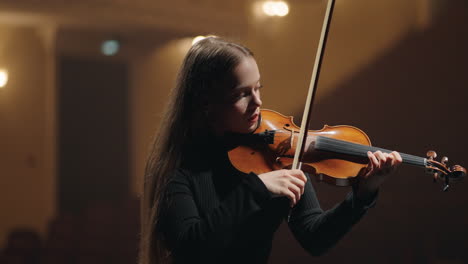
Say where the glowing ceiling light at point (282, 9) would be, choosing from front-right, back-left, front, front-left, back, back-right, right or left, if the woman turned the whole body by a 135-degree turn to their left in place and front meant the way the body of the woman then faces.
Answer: front

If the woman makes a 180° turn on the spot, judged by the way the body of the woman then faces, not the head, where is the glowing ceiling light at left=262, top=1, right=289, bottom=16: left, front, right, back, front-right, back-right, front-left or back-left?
front-right

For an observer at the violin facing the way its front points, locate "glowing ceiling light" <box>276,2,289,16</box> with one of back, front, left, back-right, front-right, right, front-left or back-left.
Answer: back
